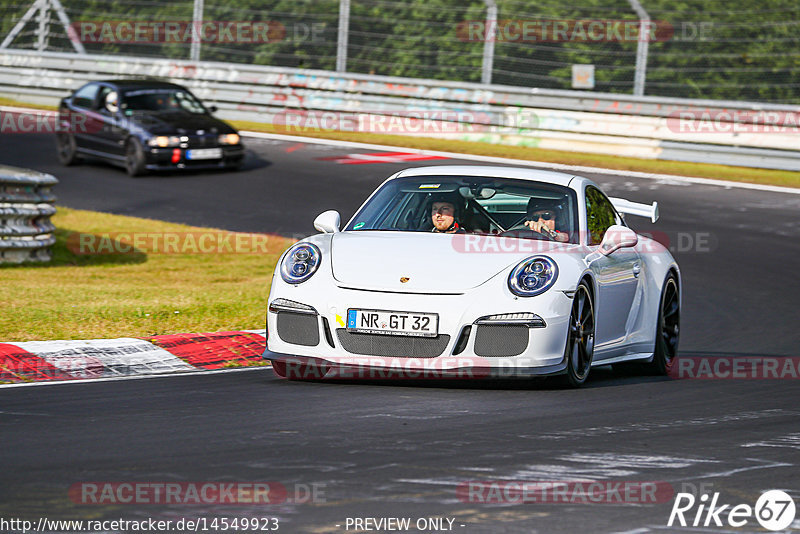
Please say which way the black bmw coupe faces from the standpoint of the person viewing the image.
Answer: facing the viewer and to the right of the viewer

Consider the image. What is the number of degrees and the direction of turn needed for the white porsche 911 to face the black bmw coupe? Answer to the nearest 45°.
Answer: approximately 135° to its right

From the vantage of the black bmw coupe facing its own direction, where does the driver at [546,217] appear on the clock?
The driver is roughly at 1 o'clock from the black bmw coupe.

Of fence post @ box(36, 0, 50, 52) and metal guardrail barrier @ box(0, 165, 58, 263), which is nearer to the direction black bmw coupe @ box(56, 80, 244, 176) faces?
the metal guardrail barrier

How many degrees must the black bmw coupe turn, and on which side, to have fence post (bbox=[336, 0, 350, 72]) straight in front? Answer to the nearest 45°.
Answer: approximately 90° to its left

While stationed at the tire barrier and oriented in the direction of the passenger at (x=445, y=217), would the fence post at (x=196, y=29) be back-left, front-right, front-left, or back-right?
back-left

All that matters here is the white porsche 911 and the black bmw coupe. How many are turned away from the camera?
0

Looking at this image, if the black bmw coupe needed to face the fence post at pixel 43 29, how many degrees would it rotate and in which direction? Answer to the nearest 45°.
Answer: approximately 135° to its left

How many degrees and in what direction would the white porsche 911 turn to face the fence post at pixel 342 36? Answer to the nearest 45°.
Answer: approximately 135° to its right

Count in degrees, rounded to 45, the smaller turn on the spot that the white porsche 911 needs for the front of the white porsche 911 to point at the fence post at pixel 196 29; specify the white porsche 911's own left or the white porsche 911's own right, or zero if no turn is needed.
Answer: approximately 135° to the white porsche 911's own right

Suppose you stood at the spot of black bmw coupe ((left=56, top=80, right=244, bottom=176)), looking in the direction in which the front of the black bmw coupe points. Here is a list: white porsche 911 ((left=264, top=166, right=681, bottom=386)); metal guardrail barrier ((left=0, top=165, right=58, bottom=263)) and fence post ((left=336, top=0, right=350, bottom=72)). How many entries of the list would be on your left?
1

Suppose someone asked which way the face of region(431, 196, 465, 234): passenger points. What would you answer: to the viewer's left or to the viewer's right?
to the viewer's left

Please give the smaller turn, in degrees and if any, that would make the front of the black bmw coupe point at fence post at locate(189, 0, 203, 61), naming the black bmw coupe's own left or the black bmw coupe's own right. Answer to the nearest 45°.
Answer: approximately 135° to the black bmw coupe's own left

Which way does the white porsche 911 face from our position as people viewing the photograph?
facing the viewer and to the left of the viewer
